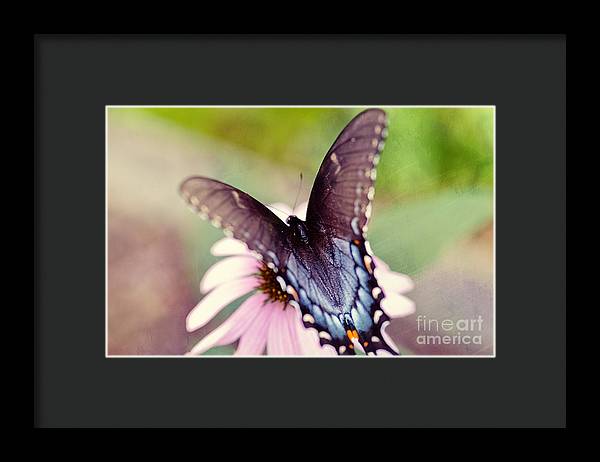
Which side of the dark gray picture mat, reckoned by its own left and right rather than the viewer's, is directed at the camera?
front
